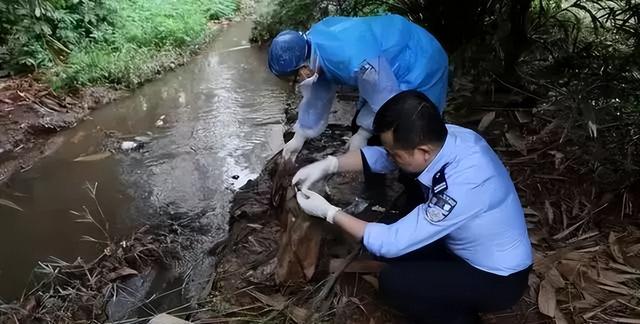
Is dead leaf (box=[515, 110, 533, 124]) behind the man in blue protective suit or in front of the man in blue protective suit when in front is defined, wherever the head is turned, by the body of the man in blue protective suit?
behind

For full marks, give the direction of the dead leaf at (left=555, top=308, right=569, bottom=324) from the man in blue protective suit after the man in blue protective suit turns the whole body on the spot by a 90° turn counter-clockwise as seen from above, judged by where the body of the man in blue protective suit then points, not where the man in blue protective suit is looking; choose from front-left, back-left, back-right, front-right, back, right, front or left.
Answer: front-left

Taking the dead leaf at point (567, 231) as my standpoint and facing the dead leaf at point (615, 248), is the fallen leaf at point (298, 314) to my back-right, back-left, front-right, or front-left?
back-right

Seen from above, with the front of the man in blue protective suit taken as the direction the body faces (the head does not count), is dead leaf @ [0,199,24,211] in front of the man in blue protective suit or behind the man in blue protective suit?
in front

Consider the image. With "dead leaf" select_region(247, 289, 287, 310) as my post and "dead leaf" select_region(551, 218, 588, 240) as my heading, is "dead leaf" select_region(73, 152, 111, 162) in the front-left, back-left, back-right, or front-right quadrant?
back-left

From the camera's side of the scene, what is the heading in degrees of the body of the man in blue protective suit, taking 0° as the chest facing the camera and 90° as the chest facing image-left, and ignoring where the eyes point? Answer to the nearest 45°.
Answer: approximately 90°

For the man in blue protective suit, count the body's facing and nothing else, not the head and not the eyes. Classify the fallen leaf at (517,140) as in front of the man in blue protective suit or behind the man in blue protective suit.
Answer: behind

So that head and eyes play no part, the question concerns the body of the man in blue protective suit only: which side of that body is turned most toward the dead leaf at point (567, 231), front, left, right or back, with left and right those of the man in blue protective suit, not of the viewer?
back

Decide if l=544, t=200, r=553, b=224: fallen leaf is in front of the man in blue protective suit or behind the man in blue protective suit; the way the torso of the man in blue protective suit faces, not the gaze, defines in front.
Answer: behind

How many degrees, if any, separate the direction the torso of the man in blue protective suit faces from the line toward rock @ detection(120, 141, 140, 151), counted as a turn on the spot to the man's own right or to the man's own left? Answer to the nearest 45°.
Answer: approximately 45° to the man's own right

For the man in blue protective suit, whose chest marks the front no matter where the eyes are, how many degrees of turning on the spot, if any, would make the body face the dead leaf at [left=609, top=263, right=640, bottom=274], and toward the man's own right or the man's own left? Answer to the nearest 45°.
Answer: approximately 135° to the man's own left
